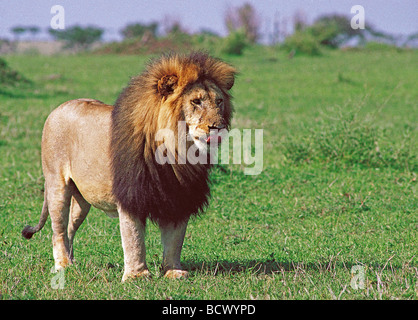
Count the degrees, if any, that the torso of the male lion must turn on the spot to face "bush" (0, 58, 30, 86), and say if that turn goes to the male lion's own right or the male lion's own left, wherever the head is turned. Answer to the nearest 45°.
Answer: approximately 135° to the male lion's own left

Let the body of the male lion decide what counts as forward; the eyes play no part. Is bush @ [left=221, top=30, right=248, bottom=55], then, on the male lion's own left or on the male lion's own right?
on the male lion's own left

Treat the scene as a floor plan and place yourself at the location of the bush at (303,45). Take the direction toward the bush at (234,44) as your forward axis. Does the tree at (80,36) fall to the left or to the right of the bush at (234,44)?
right

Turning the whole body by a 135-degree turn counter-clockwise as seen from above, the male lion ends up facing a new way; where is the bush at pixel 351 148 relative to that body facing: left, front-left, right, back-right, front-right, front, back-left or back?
front-right

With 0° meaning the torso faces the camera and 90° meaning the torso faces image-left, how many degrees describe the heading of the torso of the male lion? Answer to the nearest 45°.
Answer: approximately 315°

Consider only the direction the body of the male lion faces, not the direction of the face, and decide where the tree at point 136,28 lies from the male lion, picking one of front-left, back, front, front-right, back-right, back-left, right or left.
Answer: back-left

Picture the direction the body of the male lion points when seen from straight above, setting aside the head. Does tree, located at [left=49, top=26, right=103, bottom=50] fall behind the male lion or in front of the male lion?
behind
